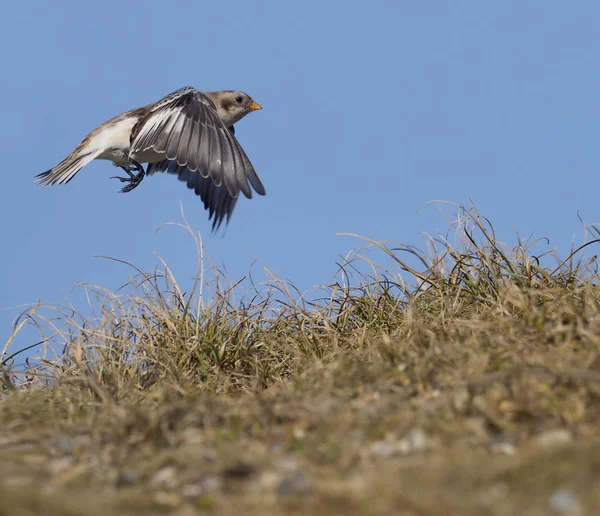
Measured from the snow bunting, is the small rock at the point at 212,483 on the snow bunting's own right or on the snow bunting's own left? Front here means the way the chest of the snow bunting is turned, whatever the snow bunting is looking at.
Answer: on the snow bunting's own right

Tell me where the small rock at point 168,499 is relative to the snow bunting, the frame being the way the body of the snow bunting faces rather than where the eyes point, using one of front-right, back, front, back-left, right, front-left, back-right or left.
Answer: right

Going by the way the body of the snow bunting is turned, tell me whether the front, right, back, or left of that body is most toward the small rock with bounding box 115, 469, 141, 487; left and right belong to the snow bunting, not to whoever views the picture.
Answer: right

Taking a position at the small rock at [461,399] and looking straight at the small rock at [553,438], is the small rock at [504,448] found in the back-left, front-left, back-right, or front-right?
front-right

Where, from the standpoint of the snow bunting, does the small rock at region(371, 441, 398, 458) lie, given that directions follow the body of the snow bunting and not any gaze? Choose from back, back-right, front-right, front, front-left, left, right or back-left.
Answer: right

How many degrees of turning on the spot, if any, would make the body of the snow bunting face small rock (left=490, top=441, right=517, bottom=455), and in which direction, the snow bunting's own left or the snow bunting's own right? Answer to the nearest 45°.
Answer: approximately 90° to the snow bunting's own right

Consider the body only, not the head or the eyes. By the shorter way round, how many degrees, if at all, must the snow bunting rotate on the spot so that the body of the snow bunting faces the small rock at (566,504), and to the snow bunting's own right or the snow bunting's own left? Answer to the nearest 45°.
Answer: approximately 90° to the snow bunting's own right

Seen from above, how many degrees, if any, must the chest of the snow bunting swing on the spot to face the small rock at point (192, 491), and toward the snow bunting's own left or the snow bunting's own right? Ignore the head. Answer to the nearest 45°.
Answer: approximately 90° to the snow bunting's own right

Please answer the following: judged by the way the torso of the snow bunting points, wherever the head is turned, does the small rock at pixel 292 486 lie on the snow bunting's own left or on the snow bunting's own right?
on the snow bunting's own right

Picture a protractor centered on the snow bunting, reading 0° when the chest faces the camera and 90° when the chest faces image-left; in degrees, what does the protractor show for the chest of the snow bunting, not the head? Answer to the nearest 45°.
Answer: approximately 270°

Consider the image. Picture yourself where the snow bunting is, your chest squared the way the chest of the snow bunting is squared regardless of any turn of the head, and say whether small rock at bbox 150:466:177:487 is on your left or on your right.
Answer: on your right
